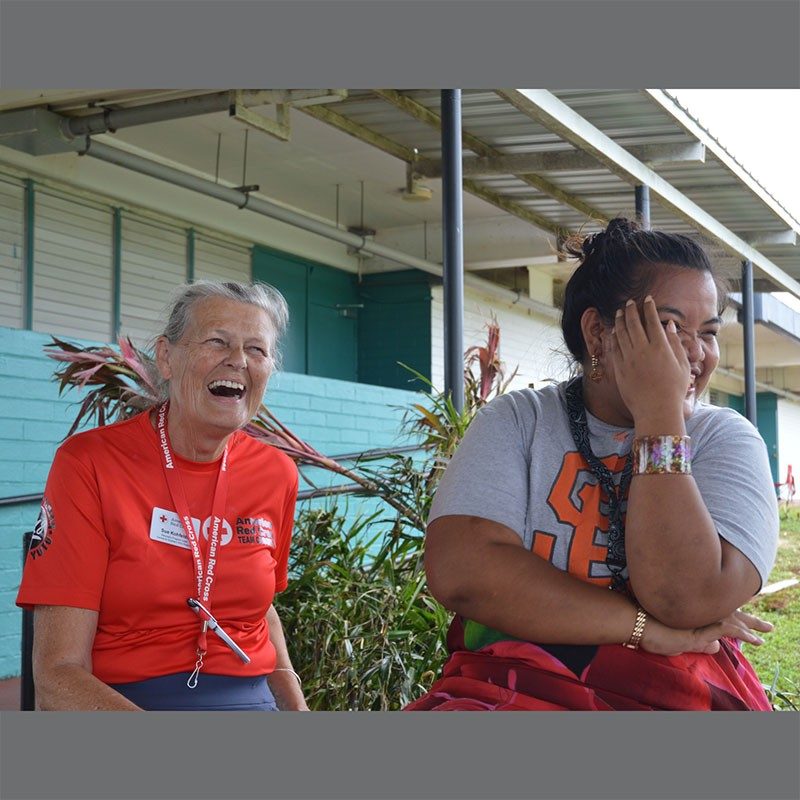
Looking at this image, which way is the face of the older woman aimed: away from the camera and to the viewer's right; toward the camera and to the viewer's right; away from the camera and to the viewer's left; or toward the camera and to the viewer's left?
toward the camera and to the viewer's right

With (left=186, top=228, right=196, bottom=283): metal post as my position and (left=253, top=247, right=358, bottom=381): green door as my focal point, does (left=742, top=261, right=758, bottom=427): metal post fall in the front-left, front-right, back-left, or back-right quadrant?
front-right

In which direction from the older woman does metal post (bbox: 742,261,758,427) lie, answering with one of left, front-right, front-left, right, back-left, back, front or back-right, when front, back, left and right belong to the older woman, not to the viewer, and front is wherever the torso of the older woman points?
left

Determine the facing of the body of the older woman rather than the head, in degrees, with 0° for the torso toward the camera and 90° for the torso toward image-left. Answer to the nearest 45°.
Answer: approximately 315°

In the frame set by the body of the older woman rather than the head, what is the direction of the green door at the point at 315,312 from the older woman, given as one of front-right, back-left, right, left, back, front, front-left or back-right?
back-left

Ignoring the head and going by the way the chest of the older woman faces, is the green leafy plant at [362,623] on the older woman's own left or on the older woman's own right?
on the older woman's own left

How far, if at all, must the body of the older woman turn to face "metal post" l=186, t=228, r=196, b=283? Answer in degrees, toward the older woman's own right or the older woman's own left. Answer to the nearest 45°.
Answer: approximately 135° to the older woman's own left

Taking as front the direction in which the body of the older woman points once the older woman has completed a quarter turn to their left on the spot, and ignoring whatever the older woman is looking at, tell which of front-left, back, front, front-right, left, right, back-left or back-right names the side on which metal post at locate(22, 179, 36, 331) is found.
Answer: front-left

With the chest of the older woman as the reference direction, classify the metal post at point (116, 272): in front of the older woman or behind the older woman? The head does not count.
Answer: behind

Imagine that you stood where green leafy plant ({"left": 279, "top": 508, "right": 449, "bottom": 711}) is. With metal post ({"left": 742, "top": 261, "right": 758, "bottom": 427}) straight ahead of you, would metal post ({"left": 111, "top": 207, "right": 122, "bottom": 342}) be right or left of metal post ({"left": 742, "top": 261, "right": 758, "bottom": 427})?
left
